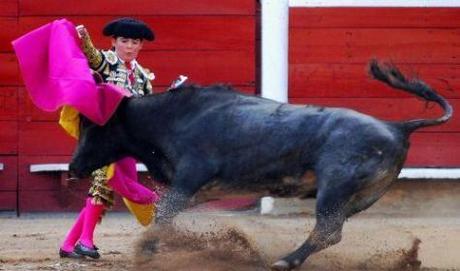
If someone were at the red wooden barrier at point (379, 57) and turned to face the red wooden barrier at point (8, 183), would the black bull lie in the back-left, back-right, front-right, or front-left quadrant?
front-left

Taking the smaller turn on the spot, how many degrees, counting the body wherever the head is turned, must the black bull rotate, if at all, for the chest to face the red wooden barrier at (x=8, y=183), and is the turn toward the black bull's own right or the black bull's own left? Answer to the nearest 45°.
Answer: approximately 45° to the black bull's own right

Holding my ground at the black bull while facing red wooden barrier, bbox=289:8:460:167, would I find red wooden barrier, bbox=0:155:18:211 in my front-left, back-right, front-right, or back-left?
front-left

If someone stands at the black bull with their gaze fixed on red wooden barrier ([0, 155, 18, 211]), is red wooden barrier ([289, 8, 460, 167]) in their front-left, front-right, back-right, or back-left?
front-right

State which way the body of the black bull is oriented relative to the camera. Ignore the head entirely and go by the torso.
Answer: to the viewer's left

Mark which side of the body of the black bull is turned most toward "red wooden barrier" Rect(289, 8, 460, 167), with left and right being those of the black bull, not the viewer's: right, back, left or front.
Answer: right

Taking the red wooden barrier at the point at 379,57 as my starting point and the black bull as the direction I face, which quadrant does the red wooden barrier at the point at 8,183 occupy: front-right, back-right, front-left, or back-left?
front-right
